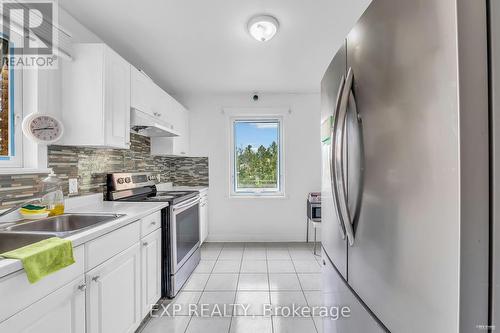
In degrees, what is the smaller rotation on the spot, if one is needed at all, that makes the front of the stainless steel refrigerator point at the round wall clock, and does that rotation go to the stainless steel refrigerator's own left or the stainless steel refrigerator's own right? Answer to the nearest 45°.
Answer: approximately 45° to the stainless steel refrigerator's own right

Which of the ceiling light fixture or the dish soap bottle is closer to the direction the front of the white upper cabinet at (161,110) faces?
the ceiling light fixture

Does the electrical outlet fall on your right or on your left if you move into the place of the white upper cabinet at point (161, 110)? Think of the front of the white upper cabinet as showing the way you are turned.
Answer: on your right

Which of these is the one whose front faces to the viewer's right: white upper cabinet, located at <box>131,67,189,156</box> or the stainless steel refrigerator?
the white upper cabinet

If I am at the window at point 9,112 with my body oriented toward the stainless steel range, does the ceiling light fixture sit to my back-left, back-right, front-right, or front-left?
front-right

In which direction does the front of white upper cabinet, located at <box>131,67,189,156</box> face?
to the viewer's right

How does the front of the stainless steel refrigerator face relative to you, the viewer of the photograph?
facing the viewer and to the left of the viewer

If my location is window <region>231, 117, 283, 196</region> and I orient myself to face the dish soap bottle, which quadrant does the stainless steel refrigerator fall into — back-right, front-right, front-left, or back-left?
front-left

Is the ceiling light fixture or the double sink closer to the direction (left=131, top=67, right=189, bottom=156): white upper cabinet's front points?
the ceiling light fixture

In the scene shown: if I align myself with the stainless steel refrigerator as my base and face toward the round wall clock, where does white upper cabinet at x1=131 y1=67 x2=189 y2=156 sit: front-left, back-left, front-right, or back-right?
front-right

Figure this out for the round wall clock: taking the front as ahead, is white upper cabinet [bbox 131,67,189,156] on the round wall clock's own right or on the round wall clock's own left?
on the round wall clock's own left

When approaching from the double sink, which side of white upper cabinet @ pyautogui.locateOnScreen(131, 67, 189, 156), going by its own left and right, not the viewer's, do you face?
right

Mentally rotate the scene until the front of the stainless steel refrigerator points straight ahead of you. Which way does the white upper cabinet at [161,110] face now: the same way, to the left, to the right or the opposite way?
the opposite way
